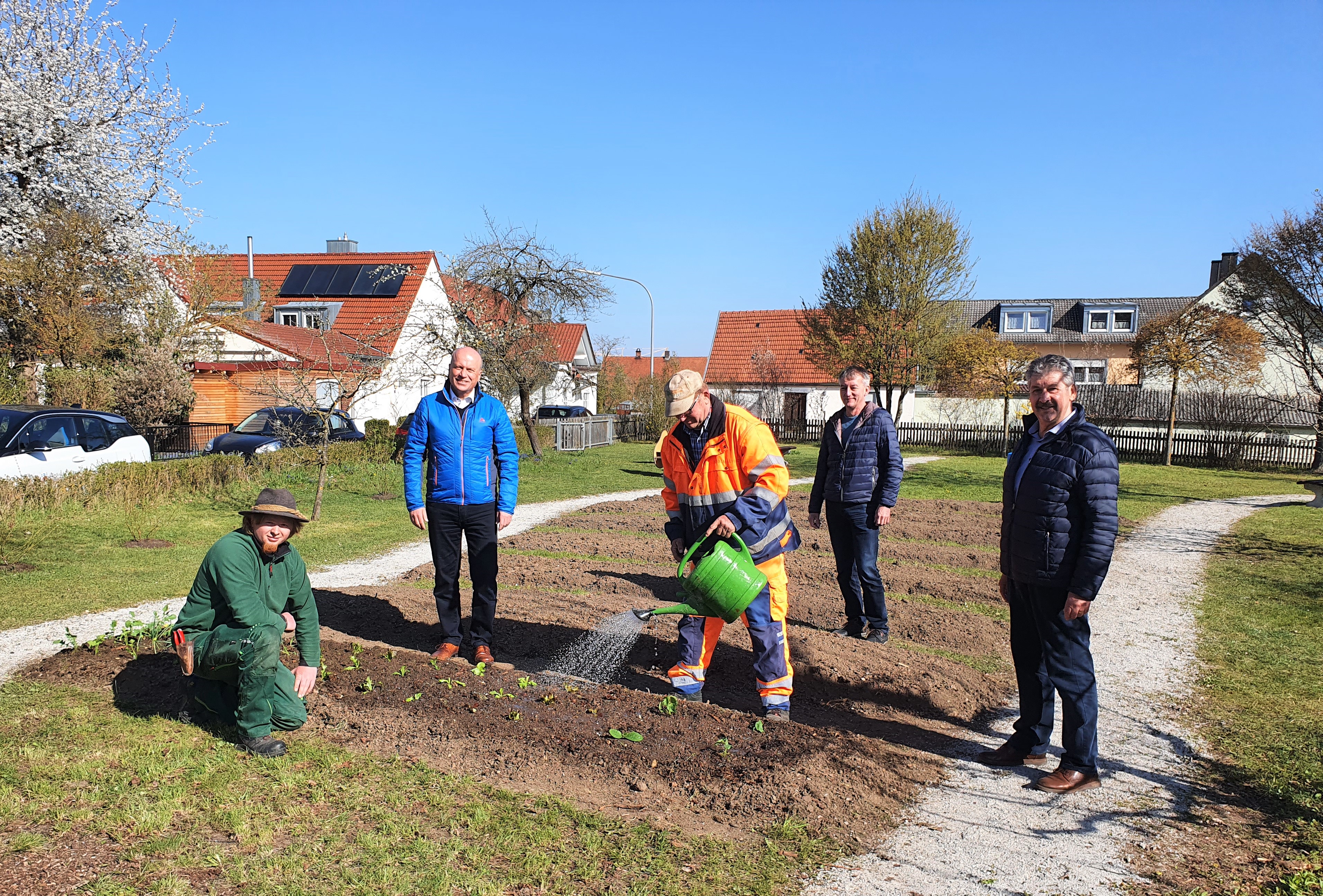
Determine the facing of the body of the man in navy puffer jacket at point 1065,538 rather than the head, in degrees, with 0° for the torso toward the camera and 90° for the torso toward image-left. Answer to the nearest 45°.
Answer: approximately 45°

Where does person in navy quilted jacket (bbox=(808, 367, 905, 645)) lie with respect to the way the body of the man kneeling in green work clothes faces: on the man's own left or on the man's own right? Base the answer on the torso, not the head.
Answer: on the man's own left

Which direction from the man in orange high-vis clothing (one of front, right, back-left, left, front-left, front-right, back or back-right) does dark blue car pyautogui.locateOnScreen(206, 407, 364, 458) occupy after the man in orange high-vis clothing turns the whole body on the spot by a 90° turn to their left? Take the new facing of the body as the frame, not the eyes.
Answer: back

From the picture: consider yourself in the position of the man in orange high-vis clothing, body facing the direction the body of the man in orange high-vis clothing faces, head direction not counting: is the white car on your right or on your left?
on your right

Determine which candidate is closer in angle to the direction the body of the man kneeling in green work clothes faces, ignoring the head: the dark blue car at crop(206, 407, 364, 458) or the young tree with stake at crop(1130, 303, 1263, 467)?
the young tree with stake

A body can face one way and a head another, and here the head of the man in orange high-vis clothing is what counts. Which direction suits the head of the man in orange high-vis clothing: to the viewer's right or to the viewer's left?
to the viewer's left
